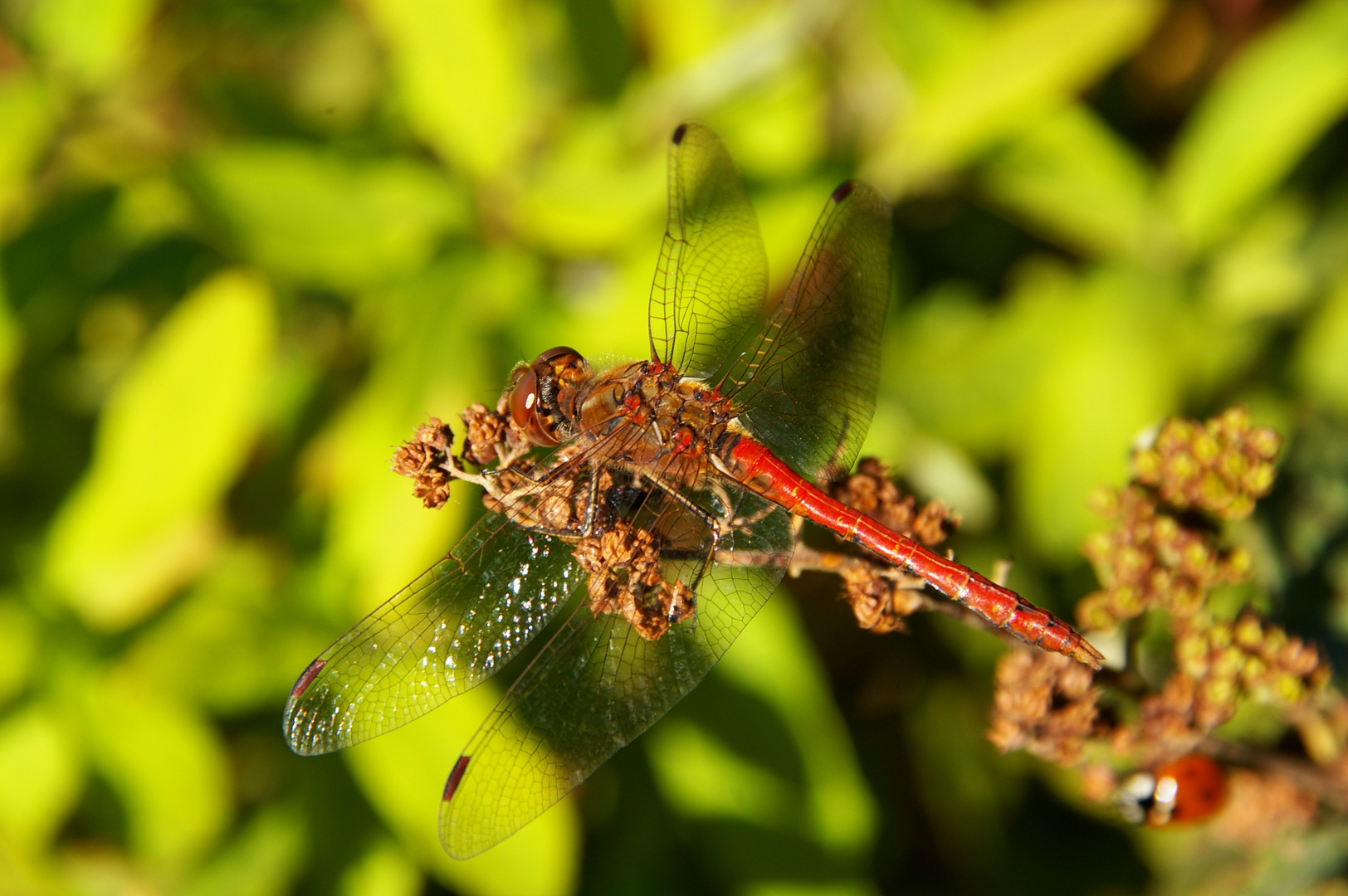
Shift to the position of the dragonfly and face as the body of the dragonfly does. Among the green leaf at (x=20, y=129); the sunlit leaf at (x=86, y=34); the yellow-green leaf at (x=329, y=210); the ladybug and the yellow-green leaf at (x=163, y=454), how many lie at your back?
1

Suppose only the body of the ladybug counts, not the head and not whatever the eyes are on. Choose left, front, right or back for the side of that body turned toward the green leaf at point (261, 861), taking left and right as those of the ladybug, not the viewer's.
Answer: front

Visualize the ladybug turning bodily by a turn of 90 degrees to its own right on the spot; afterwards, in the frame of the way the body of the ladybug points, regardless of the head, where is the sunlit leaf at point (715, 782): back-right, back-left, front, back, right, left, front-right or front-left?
front-left

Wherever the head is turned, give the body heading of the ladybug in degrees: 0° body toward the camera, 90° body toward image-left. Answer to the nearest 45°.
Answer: approximately 90°

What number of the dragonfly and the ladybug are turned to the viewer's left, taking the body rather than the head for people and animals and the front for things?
2

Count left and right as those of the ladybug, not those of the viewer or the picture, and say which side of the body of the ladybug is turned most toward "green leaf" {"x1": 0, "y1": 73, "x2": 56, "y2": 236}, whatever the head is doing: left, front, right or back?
front

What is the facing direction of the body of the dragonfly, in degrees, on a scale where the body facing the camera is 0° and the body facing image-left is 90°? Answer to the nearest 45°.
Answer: approximately 90°
